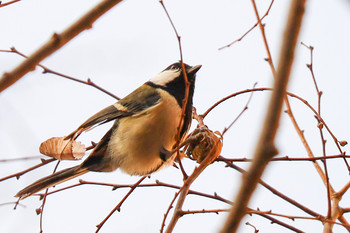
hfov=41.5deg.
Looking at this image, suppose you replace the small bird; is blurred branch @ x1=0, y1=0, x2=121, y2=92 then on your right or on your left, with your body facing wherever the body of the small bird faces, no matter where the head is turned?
on your right

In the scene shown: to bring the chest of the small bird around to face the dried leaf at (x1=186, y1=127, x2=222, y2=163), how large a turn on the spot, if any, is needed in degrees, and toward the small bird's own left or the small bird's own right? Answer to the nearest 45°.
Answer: approximately 45° to the small bird's own right

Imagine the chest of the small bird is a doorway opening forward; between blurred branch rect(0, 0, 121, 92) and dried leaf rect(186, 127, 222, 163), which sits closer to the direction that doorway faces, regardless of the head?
the dried leaf

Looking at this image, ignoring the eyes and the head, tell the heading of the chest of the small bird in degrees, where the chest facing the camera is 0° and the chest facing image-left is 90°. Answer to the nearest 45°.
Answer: approximately 270°

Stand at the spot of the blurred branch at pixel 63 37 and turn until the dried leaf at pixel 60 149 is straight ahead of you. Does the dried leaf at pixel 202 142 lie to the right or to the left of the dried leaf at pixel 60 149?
right
